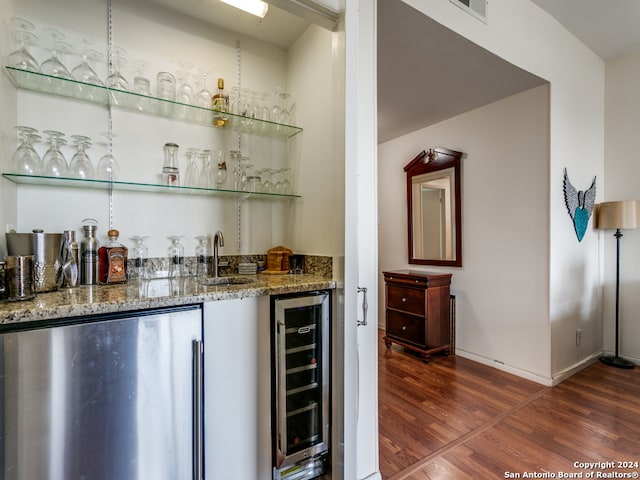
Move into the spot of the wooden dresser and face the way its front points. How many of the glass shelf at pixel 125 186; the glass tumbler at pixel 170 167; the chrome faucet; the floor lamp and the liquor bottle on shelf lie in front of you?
4

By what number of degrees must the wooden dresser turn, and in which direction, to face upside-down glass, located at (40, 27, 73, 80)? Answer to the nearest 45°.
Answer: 0° — it already faces it

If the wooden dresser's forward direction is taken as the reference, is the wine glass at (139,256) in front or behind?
in front

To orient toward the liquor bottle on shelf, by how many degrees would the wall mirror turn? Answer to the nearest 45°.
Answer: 0° — it already faces it

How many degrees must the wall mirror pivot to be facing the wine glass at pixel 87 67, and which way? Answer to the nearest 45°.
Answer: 0° — it already faces it

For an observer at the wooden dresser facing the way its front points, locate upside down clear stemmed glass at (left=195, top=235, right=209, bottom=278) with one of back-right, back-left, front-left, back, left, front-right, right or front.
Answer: front

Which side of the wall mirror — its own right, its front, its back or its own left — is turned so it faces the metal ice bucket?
front

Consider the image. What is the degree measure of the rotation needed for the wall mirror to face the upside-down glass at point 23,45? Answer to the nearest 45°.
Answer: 0° — it already faces it

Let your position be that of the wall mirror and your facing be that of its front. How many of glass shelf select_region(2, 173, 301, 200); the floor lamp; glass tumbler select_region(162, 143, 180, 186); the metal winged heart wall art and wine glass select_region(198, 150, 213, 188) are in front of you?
3

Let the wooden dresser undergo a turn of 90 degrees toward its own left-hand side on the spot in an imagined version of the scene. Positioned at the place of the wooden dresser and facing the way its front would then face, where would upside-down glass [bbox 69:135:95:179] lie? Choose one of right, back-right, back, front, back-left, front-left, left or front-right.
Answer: right

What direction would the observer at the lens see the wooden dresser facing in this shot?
facing the viewer and to the left of the viewer

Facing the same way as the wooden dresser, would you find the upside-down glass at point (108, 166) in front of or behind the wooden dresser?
in front

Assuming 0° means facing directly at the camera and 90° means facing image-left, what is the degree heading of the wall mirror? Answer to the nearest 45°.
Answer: approximately 45°

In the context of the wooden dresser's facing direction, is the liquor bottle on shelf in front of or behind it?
in front

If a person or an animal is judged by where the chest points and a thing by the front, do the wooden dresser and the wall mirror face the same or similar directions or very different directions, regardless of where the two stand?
same or similar directions

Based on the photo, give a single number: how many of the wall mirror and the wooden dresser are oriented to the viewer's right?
0
